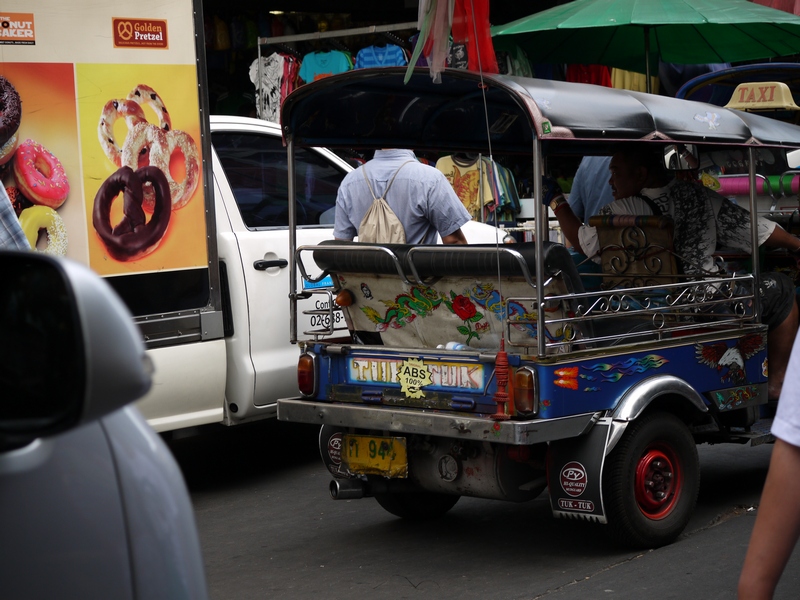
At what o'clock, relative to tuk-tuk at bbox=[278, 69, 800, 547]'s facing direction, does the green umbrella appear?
The green umbrella is roughly at 11 o'clock from the tuk-tuk.

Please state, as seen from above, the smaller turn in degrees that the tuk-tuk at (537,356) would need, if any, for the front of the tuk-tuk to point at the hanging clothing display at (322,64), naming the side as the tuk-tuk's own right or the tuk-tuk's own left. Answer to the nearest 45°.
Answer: approximately 45° to the tuk-tuk's own left

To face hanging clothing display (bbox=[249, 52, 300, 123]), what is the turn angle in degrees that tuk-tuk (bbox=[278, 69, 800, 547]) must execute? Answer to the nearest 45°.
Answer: approximately 90° to its left

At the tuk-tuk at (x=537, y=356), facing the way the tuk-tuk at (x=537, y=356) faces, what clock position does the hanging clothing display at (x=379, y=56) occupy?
The hanging clothing display is roughly at 10 o'clock from the tuk-tuk.

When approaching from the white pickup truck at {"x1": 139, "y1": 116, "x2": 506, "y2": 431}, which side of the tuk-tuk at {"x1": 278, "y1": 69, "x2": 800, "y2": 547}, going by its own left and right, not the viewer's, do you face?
left

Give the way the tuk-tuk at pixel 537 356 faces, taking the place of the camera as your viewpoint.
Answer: facing away from the viewer and to the right of the viewer
